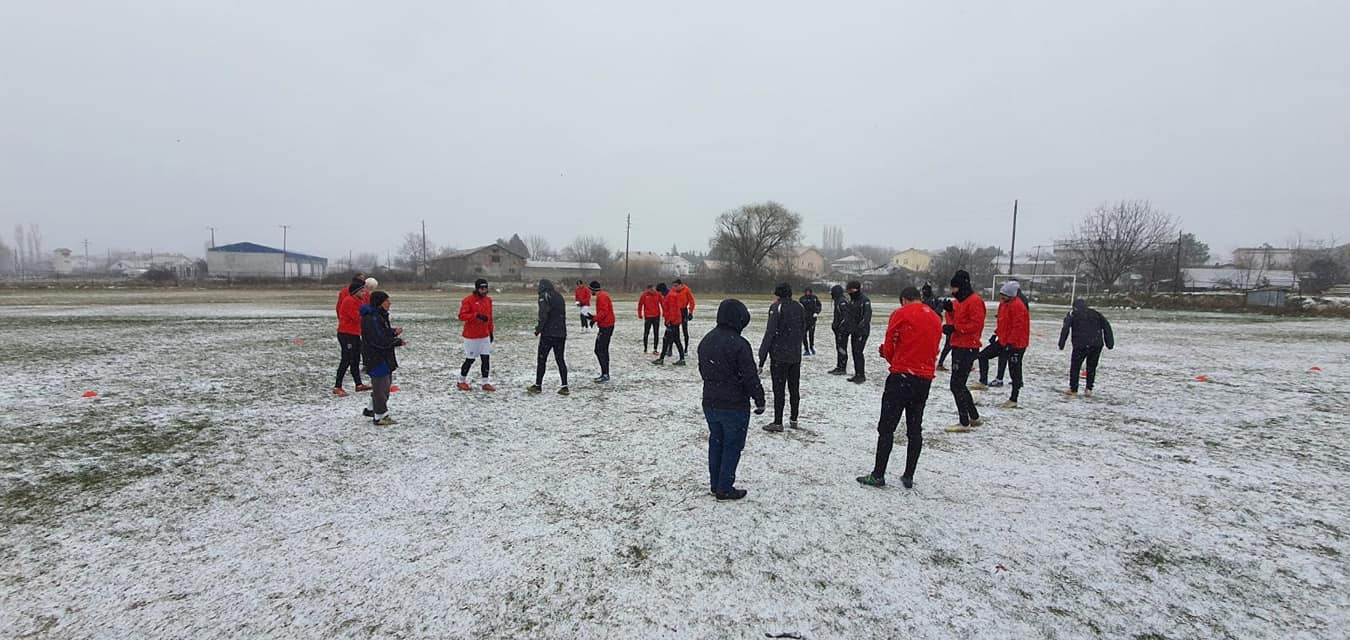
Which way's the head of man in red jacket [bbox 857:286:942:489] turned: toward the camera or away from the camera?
away from the camera

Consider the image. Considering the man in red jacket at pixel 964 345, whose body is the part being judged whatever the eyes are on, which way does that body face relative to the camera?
to the viewer's left

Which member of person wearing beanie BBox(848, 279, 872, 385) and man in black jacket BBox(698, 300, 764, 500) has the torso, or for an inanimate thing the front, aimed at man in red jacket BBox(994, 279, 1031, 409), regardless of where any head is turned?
the man in black jacket

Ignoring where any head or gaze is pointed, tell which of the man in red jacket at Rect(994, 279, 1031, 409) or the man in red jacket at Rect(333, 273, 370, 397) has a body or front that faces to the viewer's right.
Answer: the man in red jacket at Rect(333, 273, 370, 397)

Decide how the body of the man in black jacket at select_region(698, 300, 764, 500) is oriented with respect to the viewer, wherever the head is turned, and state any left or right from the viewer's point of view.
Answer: facing away from the viewer and to the right of the viewer

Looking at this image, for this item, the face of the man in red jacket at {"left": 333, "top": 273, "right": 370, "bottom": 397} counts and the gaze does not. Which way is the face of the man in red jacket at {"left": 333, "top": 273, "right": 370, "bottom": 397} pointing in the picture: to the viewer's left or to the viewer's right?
to the viewer's right

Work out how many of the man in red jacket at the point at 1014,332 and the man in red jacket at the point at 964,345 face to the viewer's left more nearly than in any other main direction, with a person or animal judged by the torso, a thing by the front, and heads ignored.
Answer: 2

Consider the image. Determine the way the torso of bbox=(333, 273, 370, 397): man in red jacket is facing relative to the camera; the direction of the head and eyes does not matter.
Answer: to the viewer's right

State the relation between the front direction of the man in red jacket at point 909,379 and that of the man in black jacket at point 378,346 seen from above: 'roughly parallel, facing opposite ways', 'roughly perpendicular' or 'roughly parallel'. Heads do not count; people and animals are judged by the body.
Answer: roughly perpendicular

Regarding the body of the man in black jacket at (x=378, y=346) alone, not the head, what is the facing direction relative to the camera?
to the viewer's right
